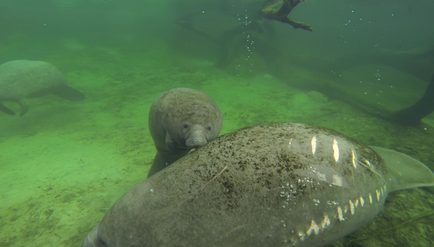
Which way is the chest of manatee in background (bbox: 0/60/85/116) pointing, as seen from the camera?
to the viewer's left

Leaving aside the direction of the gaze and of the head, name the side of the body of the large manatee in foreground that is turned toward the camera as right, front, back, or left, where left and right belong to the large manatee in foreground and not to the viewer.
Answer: left

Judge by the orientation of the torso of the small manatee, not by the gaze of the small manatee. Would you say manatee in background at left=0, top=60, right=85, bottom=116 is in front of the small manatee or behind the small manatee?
behind

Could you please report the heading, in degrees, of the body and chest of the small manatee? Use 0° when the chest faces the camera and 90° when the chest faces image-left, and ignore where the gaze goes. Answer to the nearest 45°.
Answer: approximately 0°

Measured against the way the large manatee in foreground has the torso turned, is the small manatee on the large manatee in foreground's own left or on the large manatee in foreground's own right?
on the large manatee in foreground's own right

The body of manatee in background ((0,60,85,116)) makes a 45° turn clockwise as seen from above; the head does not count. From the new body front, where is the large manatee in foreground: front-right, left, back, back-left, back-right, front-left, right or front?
back-left

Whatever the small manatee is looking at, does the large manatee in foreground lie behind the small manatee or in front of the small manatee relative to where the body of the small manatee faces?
in front

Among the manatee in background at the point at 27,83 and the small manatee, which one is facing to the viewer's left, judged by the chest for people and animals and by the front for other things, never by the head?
the manatee in background

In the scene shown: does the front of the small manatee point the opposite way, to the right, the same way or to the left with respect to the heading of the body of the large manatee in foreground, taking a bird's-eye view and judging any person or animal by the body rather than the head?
to the left
